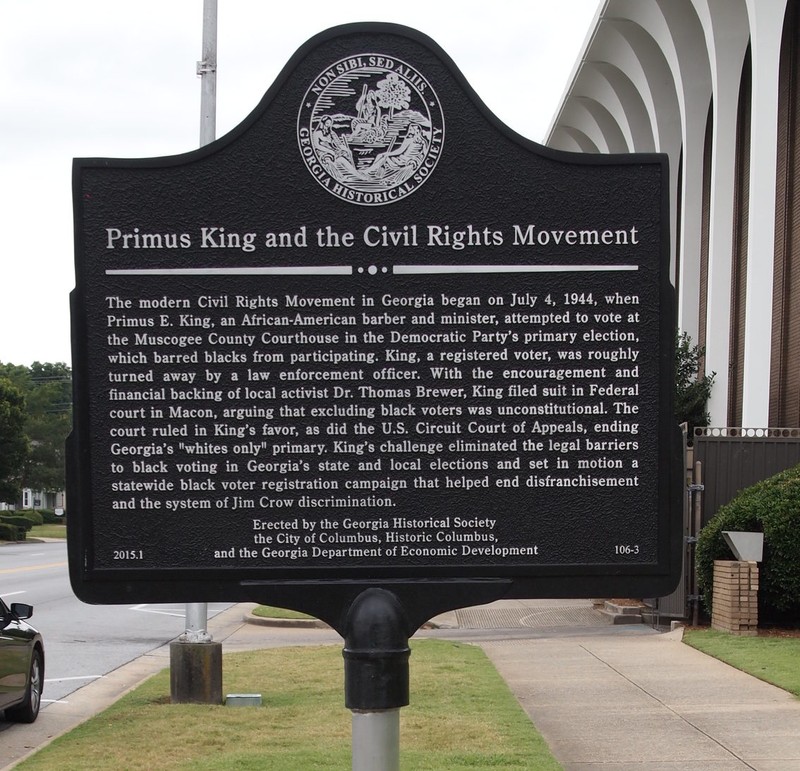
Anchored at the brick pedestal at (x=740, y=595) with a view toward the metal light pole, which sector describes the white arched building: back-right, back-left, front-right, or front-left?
back-right

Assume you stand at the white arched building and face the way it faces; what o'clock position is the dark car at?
The dark car is roughly at 11 o'clock from the white arched building.

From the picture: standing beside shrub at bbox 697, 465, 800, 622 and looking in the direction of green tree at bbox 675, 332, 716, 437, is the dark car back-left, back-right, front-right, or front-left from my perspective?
back-left

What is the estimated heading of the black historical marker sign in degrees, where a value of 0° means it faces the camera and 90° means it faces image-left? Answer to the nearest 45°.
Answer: approximately 0°

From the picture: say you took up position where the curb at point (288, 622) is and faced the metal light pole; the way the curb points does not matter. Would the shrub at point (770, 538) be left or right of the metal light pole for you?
left

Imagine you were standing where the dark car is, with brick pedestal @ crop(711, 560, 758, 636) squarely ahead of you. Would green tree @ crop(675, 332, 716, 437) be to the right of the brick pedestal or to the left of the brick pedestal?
left

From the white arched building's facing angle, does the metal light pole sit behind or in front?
in front

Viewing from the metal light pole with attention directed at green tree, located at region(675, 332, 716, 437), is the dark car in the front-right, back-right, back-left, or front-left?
back-left

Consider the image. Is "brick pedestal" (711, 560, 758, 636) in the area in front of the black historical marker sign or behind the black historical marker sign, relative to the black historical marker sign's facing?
behind

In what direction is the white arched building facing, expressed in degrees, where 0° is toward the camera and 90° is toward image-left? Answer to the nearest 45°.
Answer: approximately 45°
